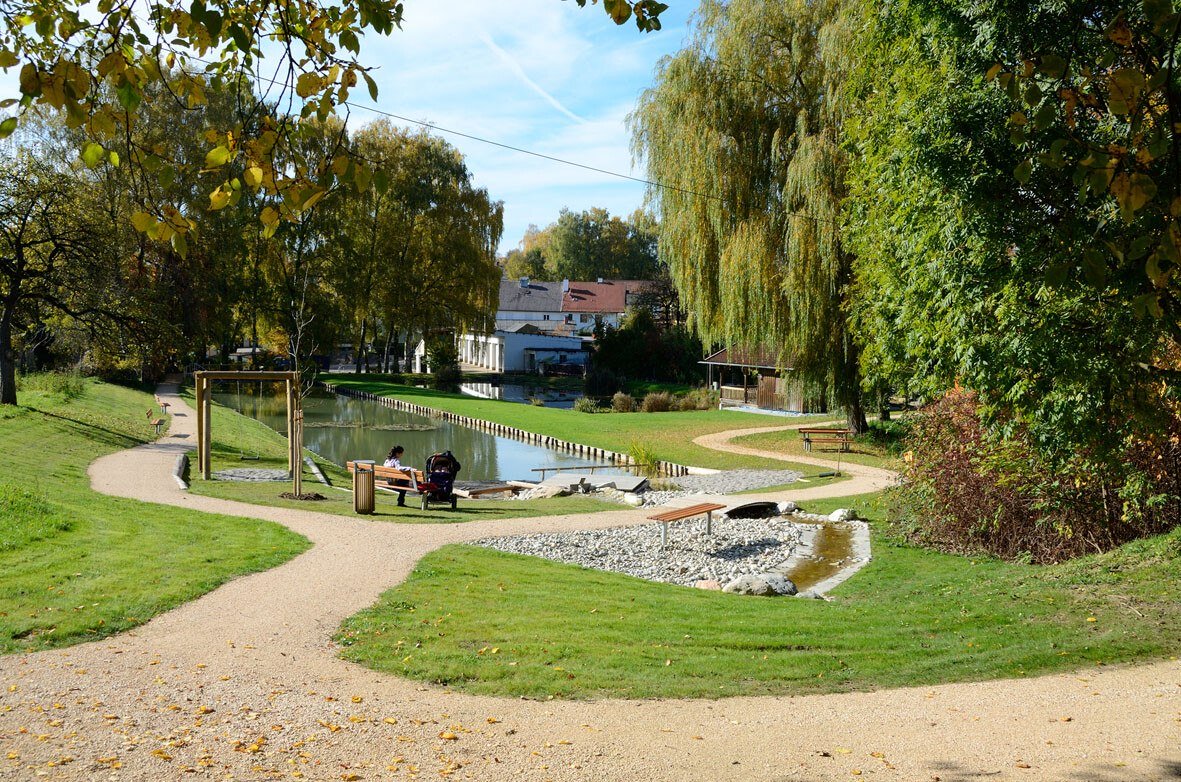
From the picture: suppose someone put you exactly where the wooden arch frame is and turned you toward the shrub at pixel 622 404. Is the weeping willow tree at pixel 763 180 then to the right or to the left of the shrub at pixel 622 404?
right

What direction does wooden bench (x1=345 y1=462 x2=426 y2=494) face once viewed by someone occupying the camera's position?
facing away from the viewer and to the right of the viewer

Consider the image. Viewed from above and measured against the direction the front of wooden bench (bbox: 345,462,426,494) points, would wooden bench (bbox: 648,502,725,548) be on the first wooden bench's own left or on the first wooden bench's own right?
on the first wooden bench's own right

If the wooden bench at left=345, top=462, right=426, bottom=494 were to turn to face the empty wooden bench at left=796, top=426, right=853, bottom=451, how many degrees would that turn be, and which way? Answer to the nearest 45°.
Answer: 0° — it already faces it

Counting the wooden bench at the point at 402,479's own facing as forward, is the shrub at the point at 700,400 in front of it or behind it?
in front

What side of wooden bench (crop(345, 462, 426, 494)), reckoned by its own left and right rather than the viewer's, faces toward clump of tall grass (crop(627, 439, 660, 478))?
front

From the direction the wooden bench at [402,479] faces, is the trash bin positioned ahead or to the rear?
to the rear

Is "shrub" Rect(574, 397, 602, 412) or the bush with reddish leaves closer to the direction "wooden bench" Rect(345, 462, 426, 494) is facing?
the shrub

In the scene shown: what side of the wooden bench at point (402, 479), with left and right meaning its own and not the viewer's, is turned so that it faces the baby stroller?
right

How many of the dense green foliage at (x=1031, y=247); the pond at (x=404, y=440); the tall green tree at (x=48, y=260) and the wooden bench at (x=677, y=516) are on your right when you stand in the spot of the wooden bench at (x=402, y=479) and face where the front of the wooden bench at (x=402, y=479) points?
2

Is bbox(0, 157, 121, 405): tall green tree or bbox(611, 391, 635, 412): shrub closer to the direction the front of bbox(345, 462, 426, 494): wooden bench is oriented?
the shrub
